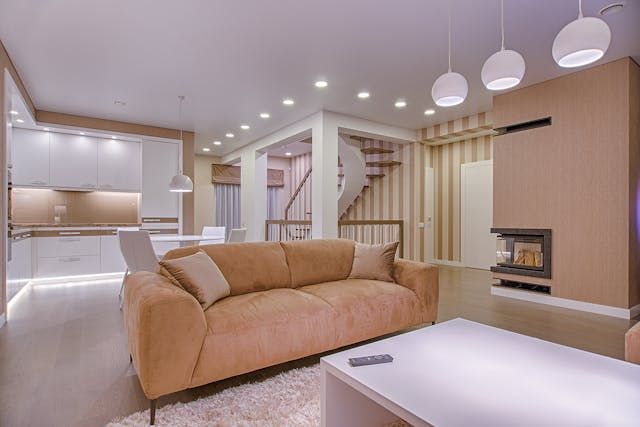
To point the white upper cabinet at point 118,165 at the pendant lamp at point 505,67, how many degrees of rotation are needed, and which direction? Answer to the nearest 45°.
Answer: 0° — it already faces it

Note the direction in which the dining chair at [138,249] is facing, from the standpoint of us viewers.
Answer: facing away from the viewer and to the right of the viewer

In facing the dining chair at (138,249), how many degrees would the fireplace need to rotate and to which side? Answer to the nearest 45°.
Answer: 0° — it already faces it

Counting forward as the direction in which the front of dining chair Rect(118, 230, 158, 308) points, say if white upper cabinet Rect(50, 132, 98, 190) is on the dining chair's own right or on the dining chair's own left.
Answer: on the dining chair's own left

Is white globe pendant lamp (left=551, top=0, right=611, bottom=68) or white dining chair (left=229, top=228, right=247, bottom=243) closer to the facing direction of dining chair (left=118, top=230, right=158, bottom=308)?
the white dining chair

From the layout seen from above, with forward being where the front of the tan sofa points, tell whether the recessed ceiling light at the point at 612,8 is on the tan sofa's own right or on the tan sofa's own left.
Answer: on the tan sofa's own left

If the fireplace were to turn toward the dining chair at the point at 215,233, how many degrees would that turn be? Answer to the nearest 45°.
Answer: approximately 45° to its right

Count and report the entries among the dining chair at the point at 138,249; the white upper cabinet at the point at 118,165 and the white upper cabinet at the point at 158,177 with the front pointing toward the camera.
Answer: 2

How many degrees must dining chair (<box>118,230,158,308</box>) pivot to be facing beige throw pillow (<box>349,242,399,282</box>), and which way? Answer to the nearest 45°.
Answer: approximately 90° to its right

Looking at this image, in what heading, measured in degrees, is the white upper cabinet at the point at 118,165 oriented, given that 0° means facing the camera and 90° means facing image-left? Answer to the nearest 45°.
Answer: approximately 0°

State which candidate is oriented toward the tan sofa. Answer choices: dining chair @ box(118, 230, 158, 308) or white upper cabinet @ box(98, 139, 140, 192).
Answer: the white upper cabinet
